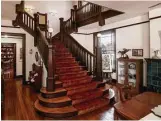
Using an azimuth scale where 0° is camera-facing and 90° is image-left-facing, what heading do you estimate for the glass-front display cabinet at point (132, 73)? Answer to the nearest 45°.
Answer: approximately 45°

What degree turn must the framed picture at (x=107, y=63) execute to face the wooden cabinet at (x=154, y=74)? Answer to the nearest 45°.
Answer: approximately 45° to its left

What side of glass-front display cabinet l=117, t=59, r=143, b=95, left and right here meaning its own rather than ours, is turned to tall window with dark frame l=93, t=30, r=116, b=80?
right

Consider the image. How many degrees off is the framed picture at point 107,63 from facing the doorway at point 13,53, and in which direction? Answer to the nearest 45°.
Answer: approximately 90° to its right

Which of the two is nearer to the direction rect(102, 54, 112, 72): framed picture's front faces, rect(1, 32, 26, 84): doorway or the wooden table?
the wooden table

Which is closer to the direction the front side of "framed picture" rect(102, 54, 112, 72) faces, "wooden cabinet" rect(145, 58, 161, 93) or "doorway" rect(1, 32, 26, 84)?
the wooden cabinet

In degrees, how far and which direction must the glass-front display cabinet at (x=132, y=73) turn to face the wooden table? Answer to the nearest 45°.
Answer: approximately 45° to its left

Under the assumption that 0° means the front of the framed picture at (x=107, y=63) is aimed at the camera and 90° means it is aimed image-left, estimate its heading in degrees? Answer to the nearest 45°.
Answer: approximately 0°

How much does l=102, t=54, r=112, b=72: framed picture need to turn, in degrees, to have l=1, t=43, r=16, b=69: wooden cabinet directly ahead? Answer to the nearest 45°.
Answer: approximately 90° to its right
